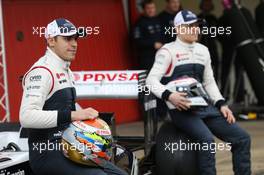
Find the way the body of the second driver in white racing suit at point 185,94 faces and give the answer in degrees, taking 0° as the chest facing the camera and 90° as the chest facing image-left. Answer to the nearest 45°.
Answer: approximately 315°

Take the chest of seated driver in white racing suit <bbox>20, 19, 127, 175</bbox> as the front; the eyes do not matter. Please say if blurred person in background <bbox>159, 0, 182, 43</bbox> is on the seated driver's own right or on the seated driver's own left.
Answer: on the seated driver's own left

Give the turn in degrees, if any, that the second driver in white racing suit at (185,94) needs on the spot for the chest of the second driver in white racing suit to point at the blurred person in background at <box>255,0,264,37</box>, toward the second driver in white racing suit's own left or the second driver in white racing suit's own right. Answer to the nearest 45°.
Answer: approximately 135° to the second driver in white racing suit's own left

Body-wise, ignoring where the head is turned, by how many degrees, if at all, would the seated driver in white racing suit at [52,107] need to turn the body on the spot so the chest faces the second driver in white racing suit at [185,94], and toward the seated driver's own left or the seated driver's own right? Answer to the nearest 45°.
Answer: approximately 90° to the seated driver's own left

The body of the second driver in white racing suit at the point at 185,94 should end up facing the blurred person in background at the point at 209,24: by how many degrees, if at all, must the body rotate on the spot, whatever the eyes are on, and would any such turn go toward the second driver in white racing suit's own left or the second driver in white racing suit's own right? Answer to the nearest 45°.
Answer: approximately 135° to the second driver in white racing suit's own left

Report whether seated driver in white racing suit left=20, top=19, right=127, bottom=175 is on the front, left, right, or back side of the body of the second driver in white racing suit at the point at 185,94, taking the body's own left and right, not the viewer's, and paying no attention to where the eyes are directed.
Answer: right
